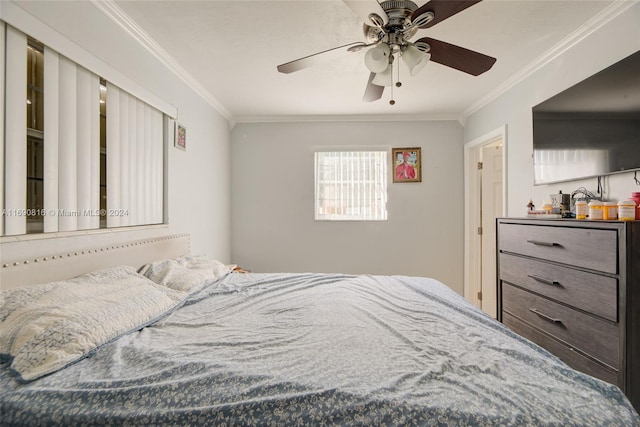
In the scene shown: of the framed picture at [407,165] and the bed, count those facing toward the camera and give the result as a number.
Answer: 1

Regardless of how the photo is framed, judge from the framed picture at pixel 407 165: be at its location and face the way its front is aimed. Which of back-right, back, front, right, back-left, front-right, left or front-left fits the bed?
front

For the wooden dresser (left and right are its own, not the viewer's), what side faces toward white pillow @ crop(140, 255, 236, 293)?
front

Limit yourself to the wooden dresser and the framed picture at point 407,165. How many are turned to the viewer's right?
0

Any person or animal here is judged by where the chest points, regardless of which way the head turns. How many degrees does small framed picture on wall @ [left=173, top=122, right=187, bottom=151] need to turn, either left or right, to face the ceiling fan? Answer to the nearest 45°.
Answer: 0° — it already faces it

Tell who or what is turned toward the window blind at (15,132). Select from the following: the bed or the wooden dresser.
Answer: the wooden dresser

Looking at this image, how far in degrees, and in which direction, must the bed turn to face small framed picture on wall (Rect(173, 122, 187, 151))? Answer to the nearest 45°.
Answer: approximately 135° to its left

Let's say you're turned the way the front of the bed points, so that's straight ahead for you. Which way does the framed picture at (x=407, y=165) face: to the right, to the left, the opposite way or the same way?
to the right

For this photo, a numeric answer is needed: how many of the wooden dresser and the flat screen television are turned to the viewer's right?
0

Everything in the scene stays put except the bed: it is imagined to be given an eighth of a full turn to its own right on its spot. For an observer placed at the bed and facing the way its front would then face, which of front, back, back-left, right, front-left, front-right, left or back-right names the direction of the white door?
left

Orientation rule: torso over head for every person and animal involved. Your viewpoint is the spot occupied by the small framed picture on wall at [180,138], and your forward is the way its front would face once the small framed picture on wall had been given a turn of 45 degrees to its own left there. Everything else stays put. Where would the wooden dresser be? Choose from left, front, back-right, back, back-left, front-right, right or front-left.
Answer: front-right

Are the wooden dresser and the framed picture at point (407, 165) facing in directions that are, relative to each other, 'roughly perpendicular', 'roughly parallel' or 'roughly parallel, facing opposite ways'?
roughly perpendicular

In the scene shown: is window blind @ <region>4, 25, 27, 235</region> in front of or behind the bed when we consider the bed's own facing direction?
behind

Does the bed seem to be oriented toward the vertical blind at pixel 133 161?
no

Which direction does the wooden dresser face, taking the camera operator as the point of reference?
facing the viewer and to the left of the viewer

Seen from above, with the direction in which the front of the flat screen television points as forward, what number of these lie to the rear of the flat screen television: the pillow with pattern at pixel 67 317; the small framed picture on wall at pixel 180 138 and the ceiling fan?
0

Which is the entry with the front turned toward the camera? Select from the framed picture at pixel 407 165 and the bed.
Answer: the framed picture

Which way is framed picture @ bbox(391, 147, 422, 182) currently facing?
toward the camera

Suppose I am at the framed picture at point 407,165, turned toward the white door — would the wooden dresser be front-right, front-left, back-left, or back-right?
front-right

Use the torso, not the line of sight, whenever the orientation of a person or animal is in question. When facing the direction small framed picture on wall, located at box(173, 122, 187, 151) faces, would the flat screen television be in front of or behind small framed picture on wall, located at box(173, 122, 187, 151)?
in front

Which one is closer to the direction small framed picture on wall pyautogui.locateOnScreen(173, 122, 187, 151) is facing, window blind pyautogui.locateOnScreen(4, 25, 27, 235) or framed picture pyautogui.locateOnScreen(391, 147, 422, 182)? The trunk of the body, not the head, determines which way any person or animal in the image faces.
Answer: the framed picture

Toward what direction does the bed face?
to the viewer's right
